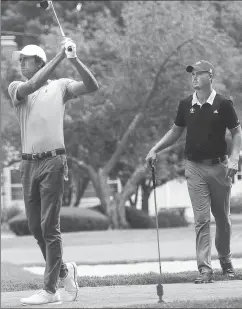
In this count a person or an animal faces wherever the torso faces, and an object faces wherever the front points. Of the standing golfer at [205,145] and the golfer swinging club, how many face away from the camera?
0

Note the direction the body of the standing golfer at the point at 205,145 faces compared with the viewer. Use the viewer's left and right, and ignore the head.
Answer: facing the viewer

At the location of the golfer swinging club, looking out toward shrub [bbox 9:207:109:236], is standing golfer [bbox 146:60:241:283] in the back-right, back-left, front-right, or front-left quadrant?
front-right

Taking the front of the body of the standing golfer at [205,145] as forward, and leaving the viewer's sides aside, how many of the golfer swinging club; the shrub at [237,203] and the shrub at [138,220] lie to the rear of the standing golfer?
2

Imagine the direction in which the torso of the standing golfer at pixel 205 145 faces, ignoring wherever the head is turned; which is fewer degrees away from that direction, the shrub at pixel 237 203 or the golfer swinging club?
the golfer swinging club

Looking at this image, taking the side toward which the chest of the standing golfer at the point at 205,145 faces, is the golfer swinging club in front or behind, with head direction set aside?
in front

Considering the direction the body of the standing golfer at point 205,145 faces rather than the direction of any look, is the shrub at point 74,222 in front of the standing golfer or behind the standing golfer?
behind

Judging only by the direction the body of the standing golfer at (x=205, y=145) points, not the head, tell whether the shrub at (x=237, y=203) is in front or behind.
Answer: behind

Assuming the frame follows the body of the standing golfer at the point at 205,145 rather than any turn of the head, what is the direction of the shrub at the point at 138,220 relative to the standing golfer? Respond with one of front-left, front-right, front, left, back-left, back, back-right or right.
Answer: back

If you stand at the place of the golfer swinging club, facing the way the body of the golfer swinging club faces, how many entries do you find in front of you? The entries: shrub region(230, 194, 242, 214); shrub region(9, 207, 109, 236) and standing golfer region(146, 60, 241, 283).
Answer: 0

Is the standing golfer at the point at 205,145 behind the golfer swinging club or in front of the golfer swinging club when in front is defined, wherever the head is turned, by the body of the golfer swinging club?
behind

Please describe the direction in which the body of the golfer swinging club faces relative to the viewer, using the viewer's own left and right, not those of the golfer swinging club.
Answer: facing the viewer and to the left of the viewer
